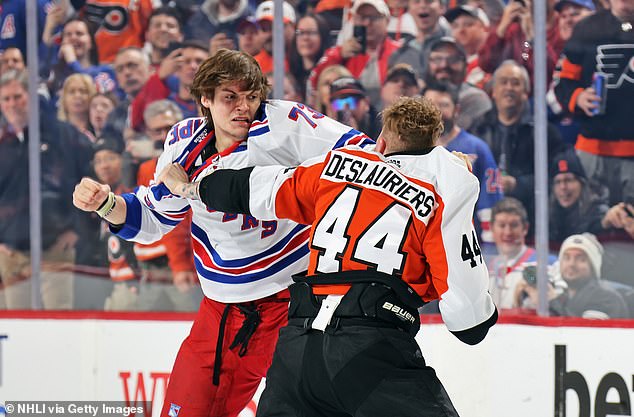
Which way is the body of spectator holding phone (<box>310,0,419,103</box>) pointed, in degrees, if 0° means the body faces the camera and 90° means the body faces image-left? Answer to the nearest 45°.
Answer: approximately 0°

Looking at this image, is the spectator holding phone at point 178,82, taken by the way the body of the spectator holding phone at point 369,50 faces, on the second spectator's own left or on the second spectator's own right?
on the second spectator's own right

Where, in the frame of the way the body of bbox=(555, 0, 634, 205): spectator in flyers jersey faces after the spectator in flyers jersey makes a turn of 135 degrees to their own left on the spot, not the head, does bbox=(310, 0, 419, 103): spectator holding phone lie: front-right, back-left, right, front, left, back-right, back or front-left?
back-left

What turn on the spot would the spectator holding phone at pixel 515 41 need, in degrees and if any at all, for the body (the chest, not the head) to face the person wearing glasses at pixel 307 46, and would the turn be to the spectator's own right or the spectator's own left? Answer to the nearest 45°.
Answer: approximately 90° to the spectator's own right

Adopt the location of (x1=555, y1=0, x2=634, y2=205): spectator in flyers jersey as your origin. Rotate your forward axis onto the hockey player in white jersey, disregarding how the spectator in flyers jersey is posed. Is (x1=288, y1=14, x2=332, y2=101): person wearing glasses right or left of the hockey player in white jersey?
right

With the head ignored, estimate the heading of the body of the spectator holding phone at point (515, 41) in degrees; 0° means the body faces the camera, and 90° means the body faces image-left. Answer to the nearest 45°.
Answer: approximately 0°
